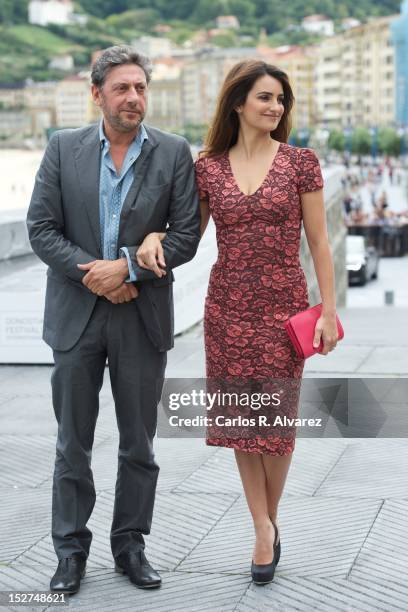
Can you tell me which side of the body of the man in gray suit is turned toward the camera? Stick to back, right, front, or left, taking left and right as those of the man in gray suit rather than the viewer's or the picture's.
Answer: front

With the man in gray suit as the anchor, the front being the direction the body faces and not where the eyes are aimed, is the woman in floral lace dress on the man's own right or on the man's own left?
on the man's own left

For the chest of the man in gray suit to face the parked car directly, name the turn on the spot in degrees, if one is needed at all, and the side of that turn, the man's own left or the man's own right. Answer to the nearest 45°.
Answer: approximately 180°

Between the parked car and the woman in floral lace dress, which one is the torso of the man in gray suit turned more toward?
the woman in floral lace dress

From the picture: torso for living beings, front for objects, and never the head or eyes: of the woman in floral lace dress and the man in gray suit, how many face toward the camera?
2

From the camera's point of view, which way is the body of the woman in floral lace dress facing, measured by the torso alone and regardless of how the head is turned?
toward the camera

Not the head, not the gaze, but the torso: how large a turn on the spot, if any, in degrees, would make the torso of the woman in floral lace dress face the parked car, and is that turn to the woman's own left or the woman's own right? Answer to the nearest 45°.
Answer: approximately 180°

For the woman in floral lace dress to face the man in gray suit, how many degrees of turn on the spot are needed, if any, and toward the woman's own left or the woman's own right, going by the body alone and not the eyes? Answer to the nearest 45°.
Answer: approximately 90° to the woman's own right
